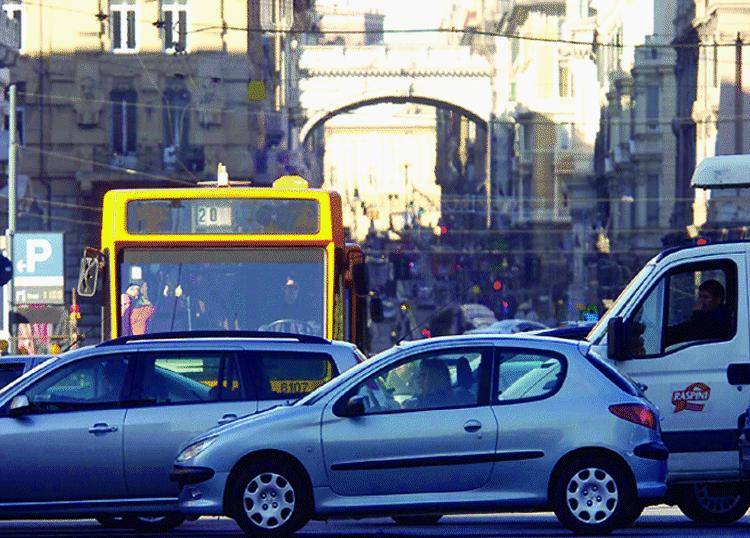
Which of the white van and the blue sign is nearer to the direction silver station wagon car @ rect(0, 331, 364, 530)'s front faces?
the blue sign

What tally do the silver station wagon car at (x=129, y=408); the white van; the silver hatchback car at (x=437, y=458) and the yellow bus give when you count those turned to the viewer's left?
3

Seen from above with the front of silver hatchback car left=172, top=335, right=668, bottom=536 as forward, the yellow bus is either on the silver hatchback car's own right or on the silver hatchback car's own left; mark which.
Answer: on the silver hatchback car's own right

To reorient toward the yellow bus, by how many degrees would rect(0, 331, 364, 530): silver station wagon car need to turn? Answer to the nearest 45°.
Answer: approximately 90° to its right

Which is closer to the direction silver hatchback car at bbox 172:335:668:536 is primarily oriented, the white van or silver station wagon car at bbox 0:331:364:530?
the silver station wagon car

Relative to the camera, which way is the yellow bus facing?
toward the camera

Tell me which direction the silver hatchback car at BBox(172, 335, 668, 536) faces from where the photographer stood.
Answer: facing to the left of the viewer

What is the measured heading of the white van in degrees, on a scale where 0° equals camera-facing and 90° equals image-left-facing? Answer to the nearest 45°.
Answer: approximately 90°

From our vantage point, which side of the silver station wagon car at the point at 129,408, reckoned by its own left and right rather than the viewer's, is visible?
left

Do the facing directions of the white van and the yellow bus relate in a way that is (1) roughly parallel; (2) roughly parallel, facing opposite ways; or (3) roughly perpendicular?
roughly perpendicular

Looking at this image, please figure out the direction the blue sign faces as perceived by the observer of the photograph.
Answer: facing the viewer

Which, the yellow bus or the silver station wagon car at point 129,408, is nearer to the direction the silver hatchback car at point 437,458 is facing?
the silver station wagon car

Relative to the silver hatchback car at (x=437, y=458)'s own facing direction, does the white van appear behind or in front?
behind

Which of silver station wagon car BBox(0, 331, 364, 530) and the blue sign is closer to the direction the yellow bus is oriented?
the silver station wagon car

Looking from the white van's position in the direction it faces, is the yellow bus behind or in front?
in front

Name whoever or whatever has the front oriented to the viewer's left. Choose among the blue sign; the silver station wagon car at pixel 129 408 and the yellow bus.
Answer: the silver station wagon car

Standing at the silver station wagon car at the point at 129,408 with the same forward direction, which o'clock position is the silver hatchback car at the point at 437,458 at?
the silver hatchback car at the point at 437,458 is roughly at 7 o'clock from the silver station wagon car at the point at 129,408.
